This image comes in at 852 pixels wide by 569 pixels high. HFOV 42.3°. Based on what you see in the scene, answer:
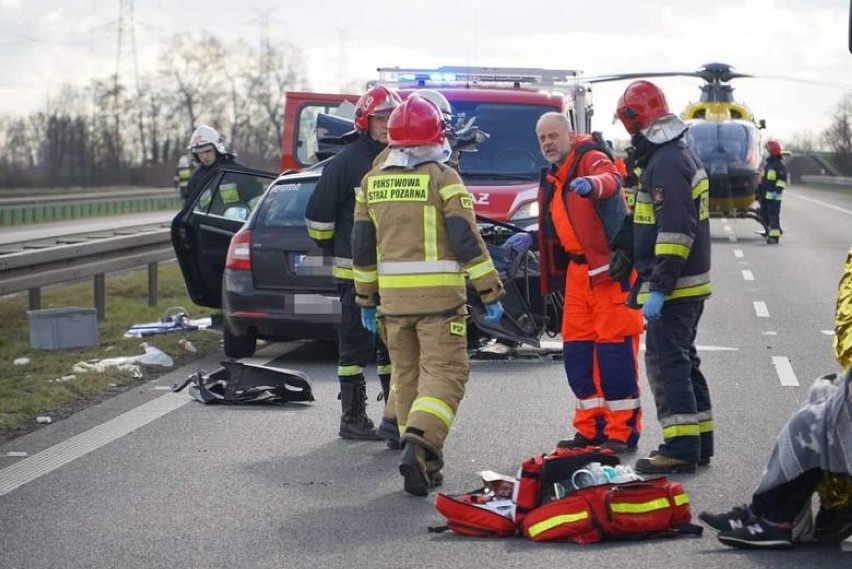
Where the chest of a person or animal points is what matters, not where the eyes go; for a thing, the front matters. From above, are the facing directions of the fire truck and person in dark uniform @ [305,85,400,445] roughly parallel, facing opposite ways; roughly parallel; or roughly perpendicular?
roughly perpendicular

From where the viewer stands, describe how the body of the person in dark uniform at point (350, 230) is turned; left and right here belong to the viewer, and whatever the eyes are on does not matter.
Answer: facing to the right of the viewer

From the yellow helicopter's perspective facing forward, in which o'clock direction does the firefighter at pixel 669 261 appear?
The firefighter is roughly at 12 o'clock from the yellow helicopter.

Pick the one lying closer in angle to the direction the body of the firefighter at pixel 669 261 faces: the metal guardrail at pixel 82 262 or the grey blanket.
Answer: the metal guardrail

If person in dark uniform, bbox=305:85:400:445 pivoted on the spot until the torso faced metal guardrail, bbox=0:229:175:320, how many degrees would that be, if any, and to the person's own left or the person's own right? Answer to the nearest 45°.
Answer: approximately 135° to the person's own left

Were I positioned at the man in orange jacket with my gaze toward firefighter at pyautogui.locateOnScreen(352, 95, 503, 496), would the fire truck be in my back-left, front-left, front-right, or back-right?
back-right

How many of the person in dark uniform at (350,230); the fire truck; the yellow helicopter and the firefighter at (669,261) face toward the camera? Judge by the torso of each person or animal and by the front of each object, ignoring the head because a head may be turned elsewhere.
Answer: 2

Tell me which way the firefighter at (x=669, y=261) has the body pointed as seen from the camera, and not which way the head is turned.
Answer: to the viewer's left

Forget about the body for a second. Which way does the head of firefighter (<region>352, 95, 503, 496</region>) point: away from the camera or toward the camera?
away from the camera

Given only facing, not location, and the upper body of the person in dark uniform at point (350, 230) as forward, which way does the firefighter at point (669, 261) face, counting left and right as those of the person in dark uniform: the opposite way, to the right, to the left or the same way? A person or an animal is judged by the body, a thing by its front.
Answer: the opposite way

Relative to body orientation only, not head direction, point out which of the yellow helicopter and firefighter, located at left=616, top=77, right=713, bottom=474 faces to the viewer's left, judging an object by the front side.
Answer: the firefighter
